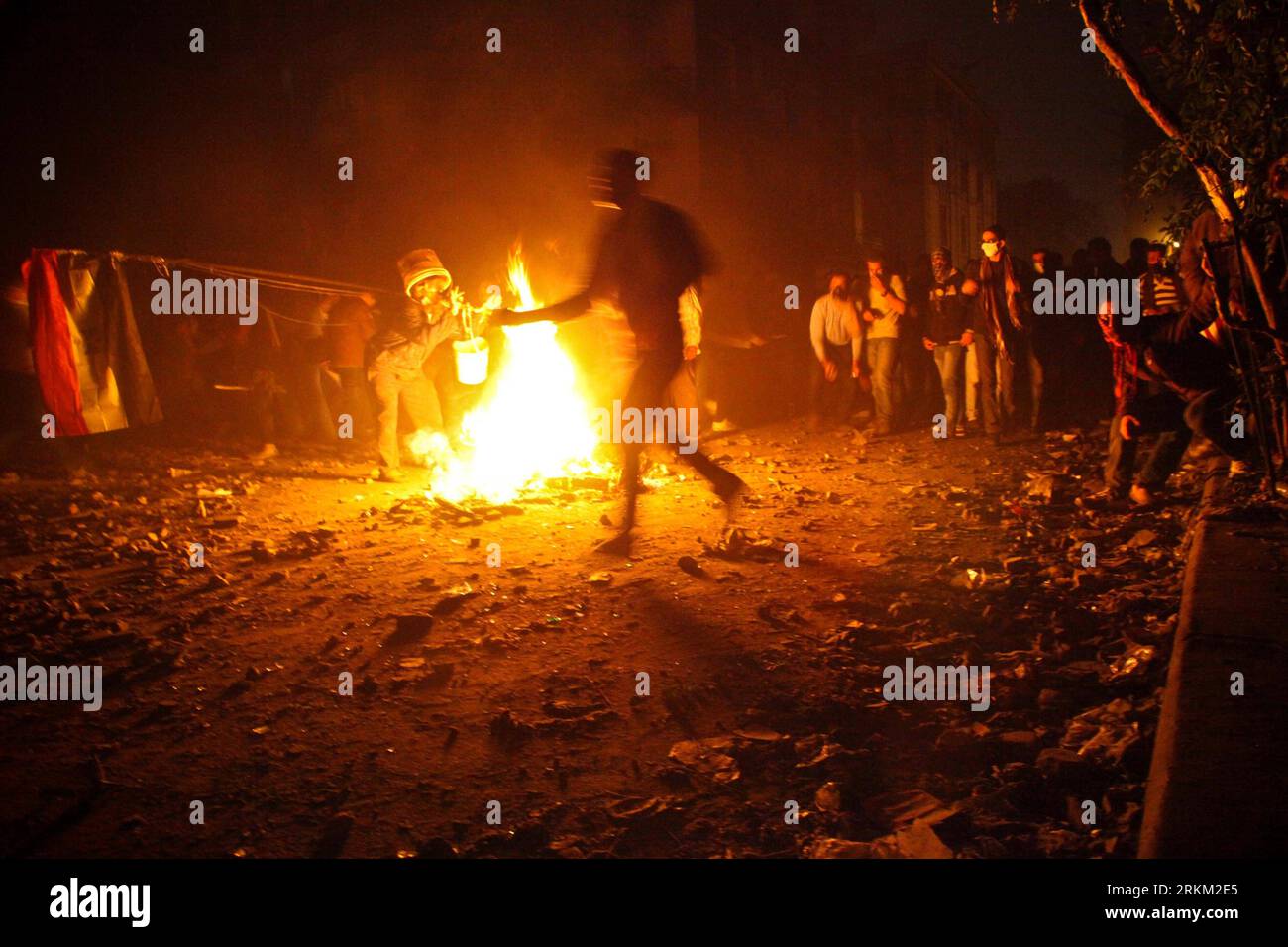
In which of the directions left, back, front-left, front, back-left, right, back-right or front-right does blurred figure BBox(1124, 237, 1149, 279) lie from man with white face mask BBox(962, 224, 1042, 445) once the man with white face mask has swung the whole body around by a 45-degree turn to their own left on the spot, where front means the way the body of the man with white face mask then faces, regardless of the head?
back-left

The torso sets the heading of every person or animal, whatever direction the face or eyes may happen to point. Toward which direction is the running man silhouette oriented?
to the viewer's left

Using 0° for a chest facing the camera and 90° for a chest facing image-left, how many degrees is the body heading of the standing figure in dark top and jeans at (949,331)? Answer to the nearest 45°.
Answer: approximately 45°

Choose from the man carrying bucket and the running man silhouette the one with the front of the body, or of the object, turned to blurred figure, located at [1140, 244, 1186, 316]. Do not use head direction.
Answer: the man carrying bucket

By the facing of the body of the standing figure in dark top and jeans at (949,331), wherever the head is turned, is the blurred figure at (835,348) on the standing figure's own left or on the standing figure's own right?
on the standing figure's own right

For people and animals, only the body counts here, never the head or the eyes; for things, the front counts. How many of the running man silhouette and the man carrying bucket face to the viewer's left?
1

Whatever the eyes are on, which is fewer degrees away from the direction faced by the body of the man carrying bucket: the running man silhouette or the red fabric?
the running man silhouette
